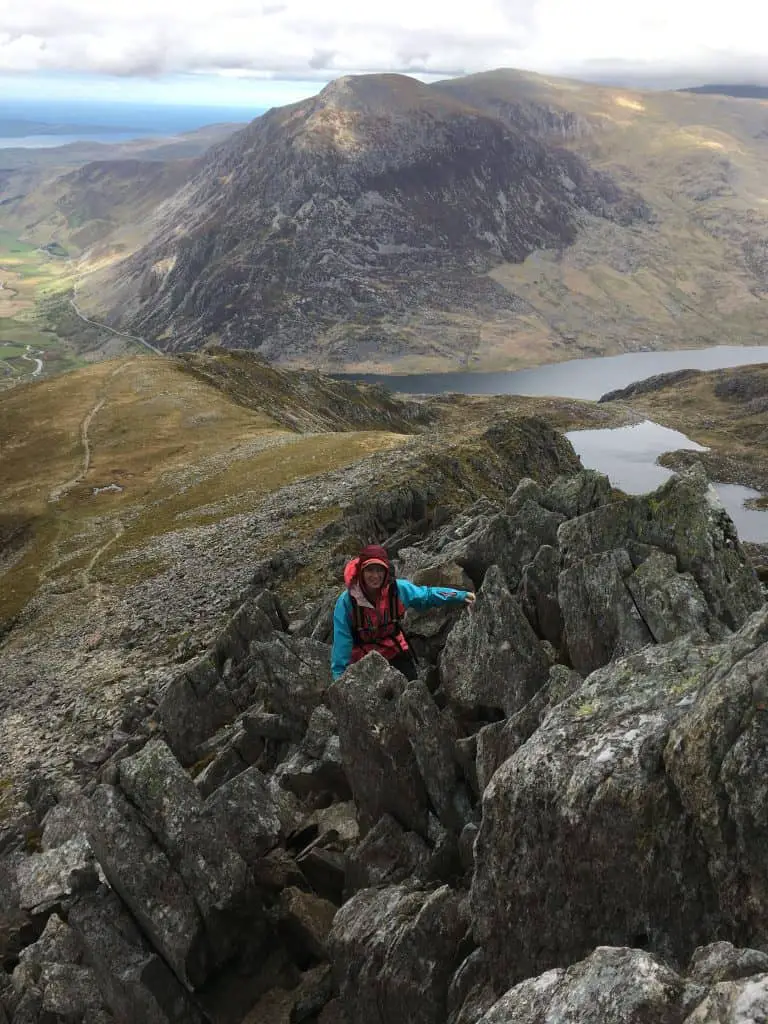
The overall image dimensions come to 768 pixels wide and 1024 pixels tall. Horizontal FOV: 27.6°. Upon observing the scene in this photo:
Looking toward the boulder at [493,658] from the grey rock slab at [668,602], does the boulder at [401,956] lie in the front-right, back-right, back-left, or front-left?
front-left

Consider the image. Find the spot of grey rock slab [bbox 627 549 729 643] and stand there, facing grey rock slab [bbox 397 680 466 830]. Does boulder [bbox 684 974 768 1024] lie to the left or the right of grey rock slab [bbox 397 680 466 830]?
left

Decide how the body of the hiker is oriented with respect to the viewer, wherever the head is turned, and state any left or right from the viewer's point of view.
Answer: facing the viewer

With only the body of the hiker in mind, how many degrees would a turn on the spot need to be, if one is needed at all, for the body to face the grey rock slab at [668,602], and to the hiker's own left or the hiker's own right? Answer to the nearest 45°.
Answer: approximately 90° to the hiker's own left

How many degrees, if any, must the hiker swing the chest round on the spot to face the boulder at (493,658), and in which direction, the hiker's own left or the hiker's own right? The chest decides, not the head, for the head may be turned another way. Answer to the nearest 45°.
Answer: approximately 135° to the hiker's own left

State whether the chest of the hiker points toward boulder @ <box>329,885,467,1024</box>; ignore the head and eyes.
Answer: yes

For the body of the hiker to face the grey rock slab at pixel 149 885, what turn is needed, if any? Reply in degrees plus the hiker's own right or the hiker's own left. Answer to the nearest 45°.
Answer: approximately 45° to the hiker's own right

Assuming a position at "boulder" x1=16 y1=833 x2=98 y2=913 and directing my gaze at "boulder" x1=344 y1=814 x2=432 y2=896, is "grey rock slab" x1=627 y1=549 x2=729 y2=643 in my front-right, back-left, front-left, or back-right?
front-left

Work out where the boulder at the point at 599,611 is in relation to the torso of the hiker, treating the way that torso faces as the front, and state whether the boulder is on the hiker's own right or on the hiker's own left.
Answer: on the hiker's own left
